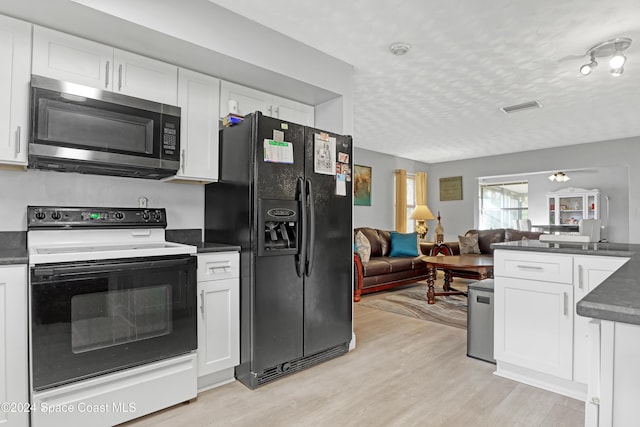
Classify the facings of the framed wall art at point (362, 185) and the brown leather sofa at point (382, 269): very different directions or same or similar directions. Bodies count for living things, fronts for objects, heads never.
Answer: same or similar directions

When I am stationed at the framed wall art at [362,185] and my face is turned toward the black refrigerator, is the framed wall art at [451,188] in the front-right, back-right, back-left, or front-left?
back-left

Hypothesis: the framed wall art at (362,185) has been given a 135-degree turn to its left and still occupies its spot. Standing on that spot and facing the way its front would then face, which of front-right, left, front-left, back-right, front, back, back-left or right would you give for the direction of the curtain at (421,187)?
front-right

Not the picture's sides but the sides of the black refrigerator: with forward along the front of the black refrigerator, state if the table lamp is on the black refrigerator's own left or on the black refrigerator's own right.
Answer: on the black refrigerator's own left

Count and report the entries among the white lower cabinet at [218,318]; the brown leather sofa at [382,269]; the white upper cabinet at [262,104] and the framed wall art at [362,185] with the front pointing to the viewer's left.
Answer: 0

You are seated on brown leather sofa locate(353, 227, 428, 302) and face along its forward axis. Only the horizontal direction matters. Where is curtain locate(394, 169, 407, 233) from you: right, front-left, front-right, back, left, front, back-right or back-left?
back-left

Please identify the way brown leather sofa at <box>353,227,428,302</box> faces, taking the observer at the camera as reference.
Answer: facing the viewer and to the right of the viewer

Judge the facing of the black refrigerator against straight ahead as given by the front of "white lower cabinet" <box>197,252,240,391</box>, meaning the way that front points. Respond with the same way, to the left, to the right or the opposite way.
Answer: the same way

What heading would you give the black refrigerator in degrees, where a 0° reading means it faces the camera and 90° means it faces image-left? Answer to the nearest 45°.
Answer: approximately 315°
